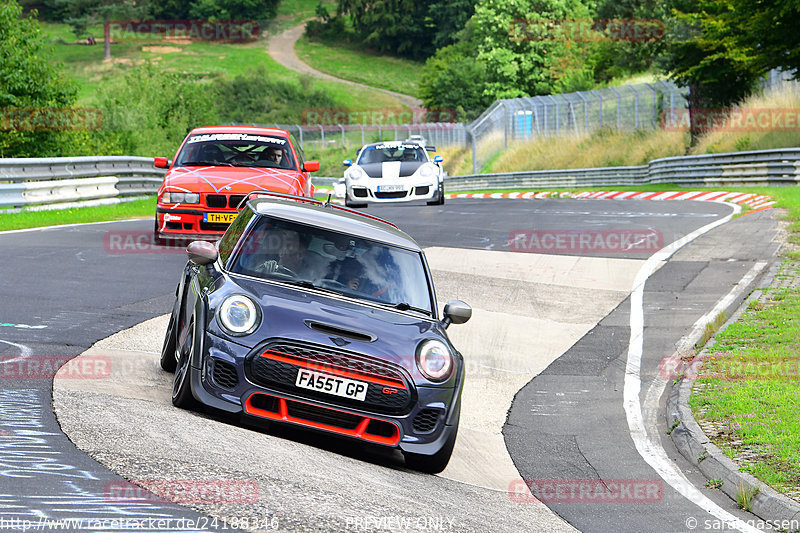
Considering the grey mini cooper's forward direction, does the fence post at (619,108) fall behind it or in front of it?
behind

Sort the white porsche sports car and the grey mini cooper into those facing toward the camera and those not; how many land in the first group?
2

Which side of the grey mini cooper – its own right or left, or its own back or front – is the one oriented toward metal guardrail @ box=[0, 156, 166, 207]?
back

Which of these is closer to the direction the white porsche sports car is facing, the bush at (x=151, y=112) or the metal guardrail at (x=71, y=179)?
the metal guardrail

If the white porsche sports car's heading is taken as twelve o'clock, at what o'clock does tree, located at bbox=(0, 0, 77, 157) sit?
The tree is roughly at 4 o'clock from the white porsche sports car.

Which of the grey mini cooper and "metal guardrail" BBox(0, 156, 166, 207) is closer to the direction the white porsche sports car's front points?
the grey mini cooper

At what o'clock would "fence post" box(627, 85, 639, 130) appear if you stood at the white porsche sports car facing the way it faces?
The fence post is roughly at 7 o'clock from the white porsche sports car.

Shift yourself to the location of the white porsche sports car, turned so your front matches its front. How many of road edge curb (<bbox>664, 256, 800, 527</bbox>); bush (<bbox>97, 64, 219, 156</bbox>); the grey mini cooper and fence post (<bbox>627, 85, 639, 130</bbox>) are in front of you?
2

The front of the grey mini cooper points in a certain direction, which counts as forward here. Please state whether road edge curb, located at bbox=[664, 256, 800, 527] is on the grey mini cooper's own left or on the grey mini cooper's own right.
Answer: on the grey mini cooper's own left

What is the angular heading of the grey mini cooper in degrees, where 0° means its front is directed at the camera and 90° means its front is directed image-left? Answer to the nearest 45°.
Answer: approximately 0°

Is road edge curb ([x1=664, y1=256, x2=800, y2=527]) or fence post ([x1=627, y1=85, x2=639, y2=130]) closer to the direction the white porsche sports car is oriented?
the road edge curb
